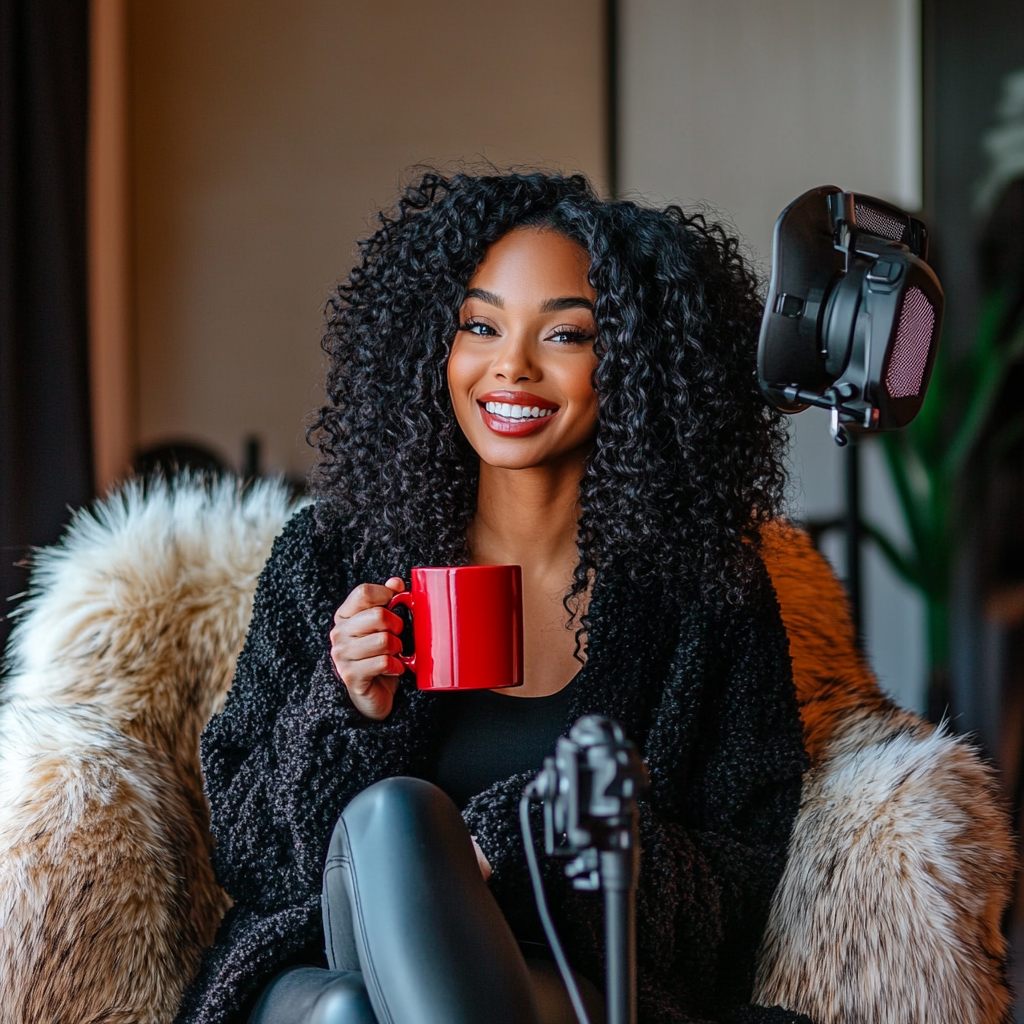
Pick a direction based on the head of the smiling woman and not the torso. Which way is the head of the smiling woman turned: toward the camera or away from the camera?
toward the camera

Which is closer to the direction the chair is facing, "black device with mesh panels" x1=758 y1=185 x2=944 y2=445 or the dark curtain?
the black device with mesh panels

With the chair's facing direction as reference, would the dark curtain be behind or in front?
behind

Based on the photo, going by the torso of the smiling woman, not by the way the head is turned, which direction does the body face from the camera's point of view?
toward the camera

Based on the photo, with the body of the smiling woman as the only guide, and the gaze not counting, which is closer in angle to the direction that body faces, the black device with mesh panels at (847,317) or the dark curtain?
the black device with mesh panels

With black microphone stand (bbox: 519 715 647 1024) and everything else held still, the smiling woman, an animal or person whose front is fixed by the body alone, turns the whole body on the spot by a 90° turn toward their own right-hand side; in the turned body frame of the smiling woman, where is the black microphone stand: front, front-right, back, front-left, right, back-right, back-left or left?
left

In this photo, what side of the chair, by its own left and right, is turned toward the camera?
front

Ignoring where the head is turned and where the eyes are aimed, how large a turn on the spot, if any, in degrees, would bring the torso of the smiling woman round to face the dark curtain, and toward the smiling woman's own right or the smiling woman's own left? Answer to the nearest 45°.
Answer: approximately 135° to the smiling woman's own right
